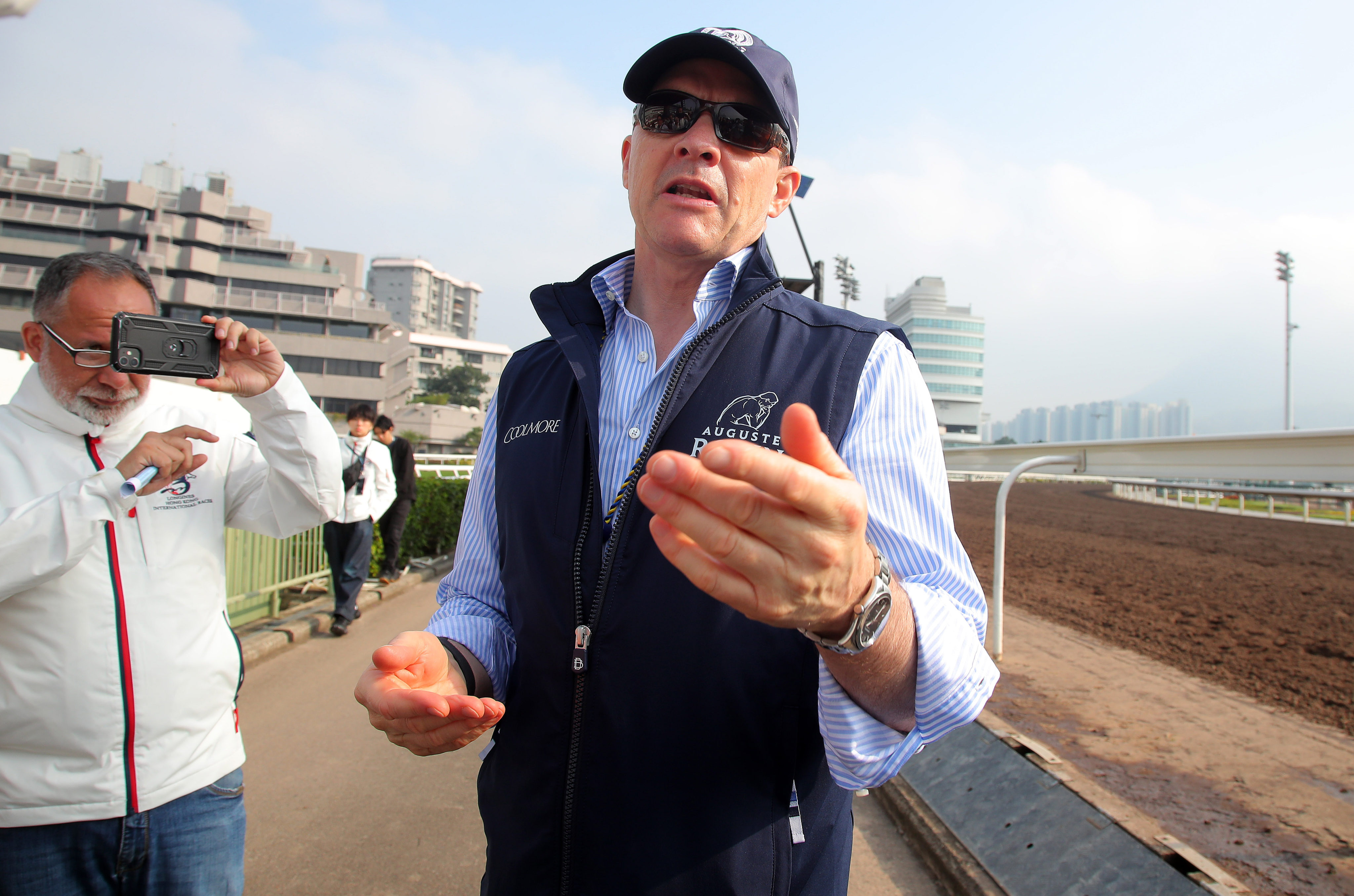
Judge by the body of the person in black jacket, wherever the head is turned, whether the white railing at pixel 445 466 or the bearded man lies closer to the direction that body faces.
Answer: the bearded man

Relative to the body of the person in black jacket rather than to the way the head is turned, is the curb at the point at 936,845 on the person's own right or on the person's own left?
on the person's own left

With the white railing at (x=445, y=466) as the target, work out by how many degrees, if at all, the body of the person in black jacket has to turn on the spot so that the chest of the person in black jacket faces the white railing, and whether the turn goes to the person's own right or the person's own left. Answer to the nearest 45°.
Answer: approximately 135° to the person's own right

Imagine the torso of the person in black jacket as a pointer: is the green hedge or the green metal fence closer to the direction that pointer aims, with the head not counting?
the green metal fence

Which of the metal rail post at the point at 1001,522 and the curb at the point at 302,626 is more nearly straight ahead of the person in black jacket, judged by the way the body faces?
the curb

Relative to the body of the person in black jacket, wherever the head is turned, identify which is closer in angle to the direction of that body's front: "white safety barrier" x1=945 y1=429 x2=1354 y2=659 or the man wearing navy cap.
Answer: the man wearing navy cap

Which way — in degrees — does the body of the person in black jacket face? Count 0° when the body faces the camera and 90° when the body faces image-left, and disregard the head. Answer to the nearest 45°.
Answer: approximately 45°

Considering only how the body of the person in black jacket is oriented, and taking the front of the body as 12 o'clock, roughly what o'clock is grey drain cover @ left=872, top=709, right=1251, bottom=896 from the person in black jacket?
The grey drain cover is roughly at 10 o'clock from the person in black jacket.

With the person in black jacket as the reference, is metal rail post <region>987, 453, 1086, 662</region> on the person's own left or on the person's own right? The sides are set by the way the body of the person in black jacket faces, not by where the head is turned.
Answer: on the person's own left

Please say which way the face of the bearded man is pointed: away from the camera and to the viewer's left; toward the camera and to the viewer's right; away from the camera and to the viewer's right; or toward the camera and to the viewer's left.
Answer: toward the camera and to the viewer's right

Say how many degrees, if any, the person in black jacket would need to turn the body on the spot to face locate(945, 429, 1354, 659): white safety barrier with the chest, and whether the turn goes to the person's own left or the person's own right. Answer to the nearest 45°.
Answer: approximately 90° to the person's own left
